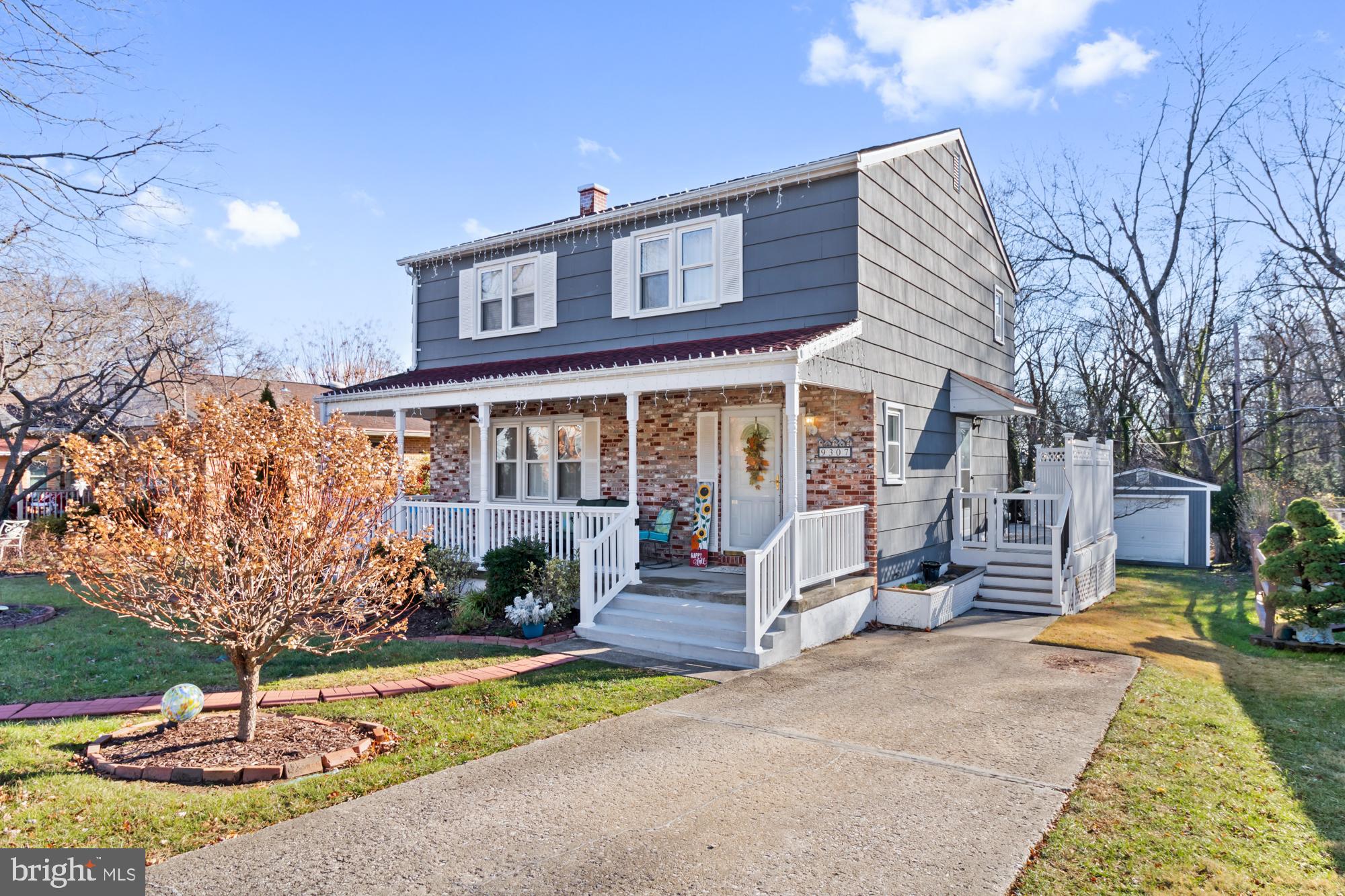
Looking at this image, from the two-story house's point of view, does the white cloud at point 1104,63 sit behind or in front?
behind

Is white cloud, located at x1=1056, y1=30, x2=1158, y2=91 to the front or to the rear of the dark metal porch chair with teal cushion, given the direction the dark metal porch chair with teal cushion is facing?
to the rear

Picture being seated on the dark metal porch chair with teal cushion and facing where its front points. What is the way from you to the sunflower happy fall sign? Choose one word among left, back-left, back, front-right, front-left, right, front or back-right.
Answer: back

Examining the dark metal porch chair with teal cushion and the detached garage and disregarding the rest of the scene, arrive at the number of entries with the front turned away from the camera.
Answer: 0

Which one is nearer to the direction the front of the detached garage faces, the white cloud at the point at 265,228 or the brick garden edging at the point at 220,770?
the brick garden edging

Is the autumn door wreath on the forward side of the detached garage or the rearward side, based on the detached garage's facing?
on the forward side

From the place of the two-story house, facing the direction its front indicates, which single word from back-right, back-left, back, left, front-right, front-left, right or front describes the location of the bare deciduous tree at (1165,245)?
back

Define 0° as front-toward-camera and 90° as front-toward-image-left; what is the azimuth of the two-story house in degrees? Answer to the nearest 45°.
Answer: approximately 45°

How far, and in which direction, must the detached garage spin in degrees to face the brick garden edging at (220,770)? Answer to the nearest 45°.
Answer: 0° — it already faces it

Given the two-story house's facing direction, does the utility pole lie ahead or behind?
behind

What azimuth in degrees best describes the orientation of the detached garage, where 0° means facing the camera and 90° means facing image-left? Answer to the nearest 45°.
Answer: approximately 0°
